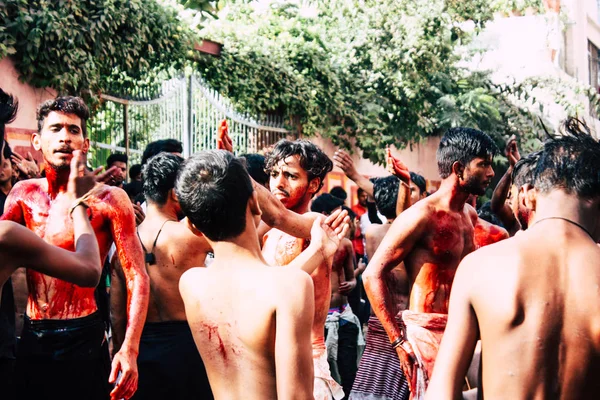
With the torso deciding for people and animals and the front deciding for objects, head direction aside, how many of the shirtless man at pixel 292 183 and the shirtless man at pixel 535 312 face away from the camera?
1

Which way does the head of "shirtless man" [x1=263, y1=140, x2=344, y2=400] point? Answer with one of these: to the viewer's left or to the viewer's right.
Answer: to the viewer's left

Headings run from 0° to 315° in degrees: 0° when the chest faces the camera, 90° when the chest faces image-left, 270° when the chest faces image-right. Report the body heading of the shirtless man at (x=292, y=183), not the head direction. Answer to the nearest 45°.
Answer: approximately 45°

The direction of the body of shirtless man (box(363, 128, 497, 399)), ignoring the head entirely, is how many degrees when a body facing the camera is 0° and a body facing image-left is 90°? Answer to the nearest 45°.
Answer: approximately 315°

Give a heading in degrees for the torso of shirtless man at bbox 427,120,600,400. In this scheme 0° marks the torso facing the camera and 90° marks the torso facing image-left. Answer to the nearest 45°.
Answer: approximately 180°

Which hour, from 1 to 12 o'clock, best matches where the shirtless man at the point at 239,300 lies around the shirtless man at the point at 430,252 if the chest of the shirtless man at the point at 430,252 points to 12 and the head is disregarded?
the shirtless man at the point at 239,300 is roughly at 2 o'clock from the shirtless man at the point at 430,252.

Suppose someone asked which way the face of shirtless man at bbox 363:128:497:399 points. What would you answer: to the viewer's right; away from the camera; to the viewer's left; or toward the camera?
to the viewer's right
